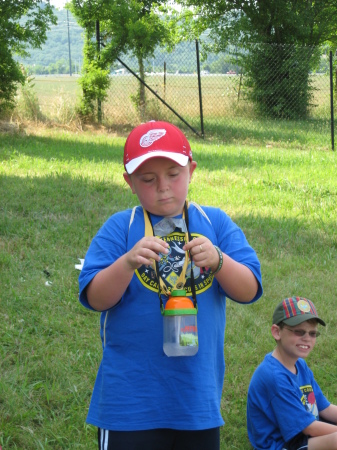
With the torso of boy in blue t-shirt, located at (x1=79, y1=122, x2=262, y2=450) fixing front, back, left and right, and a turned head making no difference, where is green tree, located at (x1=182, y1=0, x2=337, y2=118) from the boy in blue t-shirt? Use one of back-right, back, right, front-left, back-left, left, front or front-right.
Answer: back

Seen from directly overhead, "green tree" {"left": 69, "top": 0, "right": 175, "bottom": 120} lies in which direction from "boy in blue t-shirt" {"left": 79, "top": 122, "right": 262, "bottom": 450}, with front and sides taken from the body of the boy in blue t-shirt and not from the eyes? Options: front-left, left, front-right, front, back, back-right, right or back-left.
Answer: back

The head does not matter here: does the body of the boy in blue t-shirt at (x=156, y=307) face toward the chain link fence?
no

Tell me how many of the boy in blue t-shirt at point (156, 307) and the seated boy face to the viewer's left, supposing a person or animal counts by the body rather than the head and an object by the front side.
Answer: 0

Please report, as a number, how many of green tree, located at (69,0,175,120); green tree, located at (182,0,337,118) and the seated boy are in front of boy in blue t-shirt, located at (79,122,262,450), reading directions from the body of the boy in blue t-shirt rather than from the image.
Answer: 0

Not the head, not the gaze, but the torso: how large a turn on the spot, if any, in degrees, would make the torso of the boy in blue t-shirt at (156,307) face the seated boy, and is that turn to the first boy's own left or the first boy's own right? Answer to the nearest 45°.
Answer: approximately 135° to the first boy's own left

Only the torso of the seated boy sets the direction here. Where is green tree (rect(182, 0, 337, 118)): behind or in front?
behind

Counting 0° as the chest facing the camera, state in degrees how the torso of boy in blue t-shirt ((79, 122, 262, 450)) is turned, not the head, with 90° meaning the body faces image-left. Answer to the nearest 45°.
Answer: approximately 0°

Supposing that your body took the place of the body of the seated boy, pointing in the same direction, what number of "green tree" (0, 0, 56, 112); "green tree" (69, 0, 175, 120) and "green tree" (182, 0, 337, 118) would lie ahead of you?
0

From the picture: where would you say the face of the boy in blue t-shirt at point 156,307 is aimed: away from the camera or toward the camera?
toward the camera
